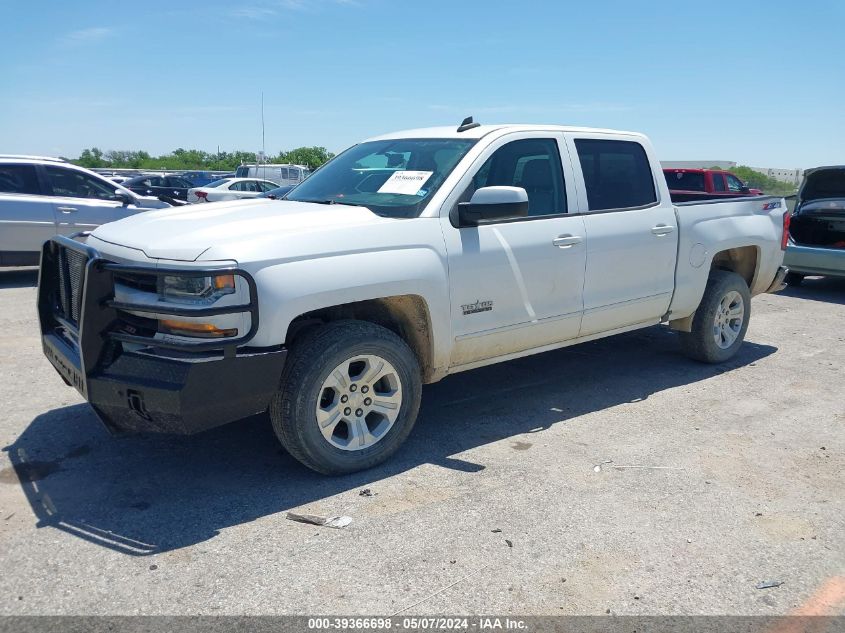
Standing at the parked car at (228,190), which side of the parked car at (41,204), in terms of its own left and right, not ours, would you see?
left

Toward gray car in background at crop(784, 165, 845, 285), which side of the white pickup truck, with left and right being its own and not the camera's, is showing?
back

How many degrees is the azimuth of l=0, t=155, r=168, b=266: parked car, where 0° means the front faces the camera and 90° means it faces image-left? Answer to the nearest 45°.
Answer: approximately 270°

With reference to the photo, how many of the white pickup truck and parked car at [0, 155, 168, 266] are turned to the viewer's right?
1

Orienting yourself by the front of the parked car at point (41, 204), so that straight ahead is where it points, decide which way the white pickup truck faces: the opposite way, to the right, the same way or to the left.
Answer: the opposite way

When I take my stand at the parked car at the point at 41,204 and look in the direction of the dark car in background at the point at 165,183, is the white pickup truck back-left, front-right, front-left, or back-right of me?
back-right

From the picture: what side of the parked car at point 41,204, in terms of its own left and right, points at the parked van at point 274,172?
left

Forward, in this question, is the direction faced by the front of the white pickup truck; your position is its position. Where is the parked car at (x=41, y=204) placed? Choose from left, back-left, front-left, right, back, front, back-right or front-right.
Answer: right

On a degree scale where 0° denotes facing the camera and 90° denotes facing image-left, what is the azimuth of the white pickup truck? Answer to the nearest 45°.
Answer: approximately 45°

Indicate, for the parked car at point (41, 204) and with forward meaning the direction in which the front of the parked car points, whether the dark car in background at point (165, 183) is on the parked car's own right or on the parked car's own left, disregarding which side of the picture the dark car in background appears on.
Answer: on the parked car's own left

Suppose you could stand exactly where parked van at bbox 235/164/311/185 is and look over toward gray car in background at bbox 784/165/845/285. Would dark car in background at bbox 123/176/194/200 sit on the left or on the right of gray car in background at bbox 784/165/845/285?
right
